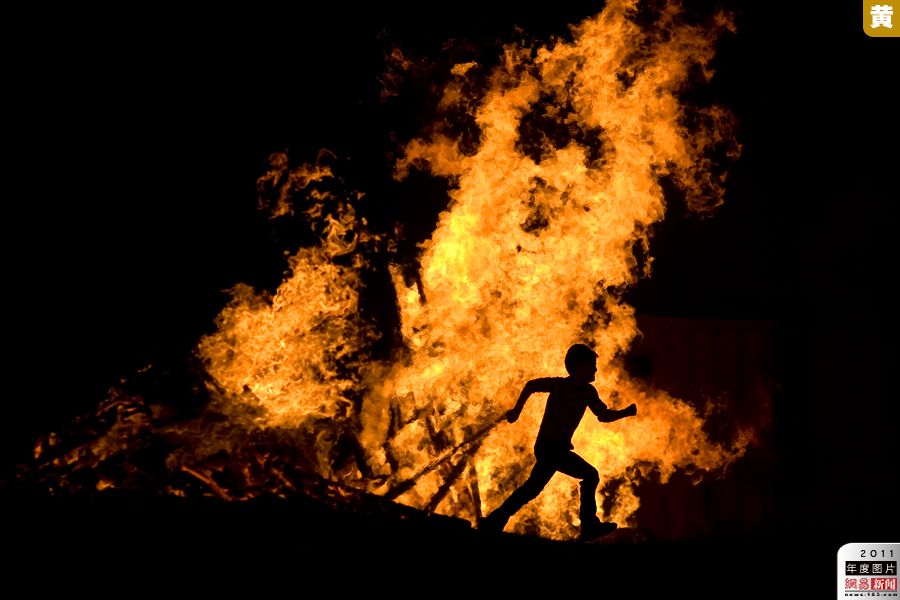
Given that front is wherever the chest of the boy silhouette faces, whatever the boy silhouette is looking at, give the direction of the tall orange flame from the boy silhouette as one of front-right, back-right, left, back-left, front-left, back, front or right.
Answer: left

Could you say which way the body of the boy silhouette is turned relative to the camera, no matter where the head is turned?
to the viewer's right
